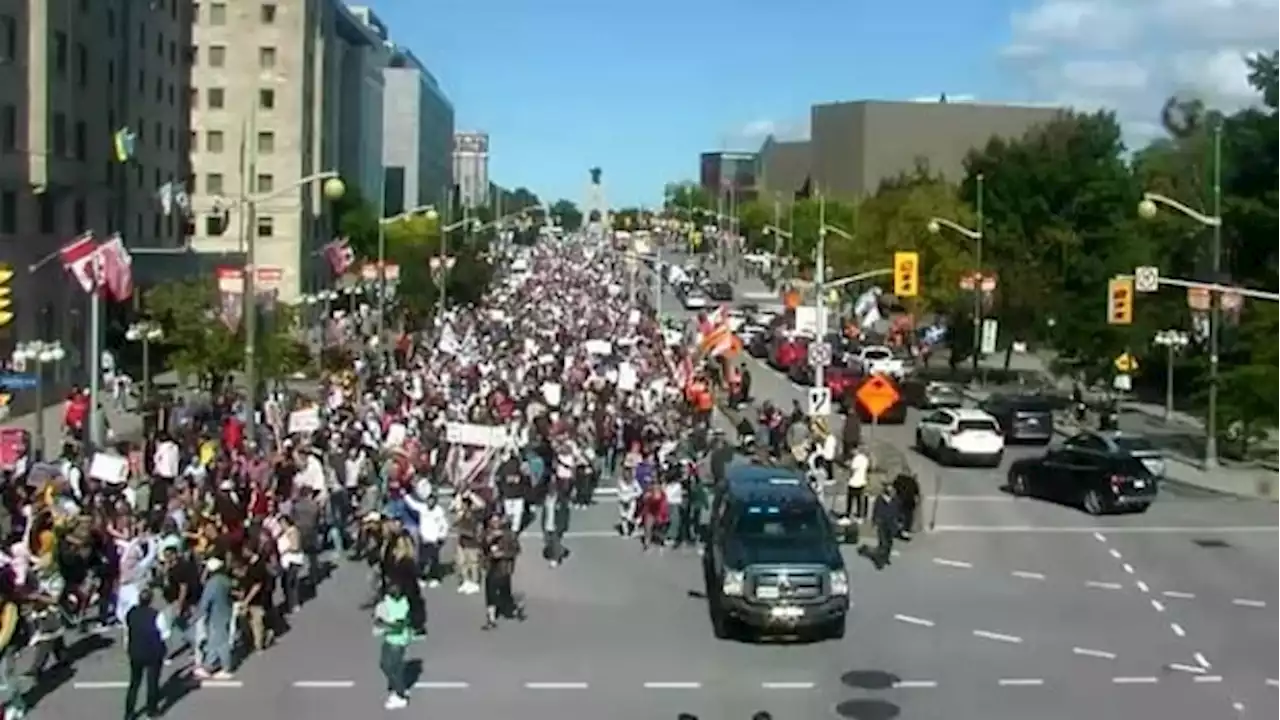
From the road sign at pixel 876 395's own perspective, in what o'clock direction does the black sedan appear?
The black sedan is roughly at 8 o'clock from the road sign.

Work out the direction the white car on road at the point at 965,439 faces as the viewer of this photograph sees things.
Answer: facing away from the viewer and to the left of the viewer

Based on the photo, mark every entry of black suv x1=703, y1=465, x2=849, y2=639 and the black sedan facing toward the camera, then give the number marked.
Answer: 1

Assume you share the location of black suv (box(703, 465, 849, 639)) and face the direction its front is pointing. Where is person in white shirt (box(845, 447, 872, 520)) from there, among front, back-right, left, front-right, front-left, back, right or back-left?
back

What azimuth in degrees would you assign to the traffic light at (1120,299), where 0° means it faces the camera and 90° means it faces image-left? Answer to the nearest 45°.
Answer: approximately 0°

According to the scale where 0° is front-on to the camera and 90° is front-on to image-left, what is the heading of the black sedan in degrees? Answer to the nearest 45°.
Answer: approximately 135°

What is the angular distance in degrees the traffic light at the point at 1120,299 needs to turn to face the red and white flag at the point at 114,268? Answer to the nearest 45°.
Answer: approximately 45° to its right

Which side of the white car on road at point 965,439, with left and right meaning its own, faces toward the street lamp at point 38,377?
left

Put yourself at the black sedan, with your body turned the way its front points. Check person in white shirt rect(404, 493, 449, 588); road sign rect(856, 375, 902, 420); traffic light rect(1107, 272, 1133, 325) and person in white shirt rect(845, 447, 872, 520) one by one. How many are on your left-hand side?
3
